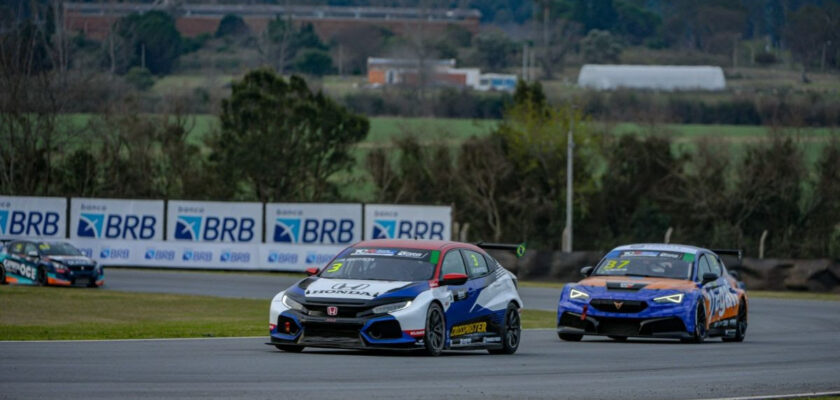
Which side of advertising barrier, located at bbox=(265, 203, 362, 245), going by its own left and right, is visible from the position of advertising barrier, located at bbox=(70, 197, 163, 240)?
right

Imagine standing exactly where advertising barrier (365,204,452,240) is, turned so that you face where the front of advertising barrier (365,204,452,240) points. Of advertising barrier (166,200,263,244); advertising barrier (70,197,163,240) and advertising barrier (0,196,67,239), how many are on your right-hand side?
3

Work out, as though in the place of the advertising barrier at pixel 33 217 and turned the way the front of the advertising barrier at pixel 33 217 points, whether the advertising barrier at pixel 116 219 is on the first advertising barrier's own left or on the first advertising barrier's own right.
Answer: on the first advertising barrier's own left

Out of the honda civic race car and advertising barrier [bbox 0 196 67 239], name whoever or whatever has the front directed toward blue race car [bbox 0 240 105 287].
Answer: the advertising barrier

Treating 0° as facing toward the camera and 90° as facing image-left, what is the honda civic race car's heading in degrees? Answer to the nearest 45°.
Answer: approximately 45°

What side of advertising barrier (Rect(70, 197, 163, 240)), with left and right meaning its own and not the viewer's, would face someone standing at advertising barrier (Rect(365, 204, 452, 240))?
left

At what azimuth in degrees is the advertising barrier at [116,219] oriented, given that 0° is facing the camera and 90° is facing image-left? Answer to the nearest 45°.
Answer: approximately 0°

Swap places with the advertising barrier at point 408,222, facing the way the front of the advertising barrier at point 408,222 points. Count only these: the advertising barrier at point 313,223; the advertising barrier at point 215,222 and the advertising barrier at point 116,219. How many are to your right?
3

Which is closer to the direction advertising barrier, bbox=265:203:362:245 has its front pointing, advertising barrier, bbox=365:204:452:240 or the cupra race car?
the cupra race car

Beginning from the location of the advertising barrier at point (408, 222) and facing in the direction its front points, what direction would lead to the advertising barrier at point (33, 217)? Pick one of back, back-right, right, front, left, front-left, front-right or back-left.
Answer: right
